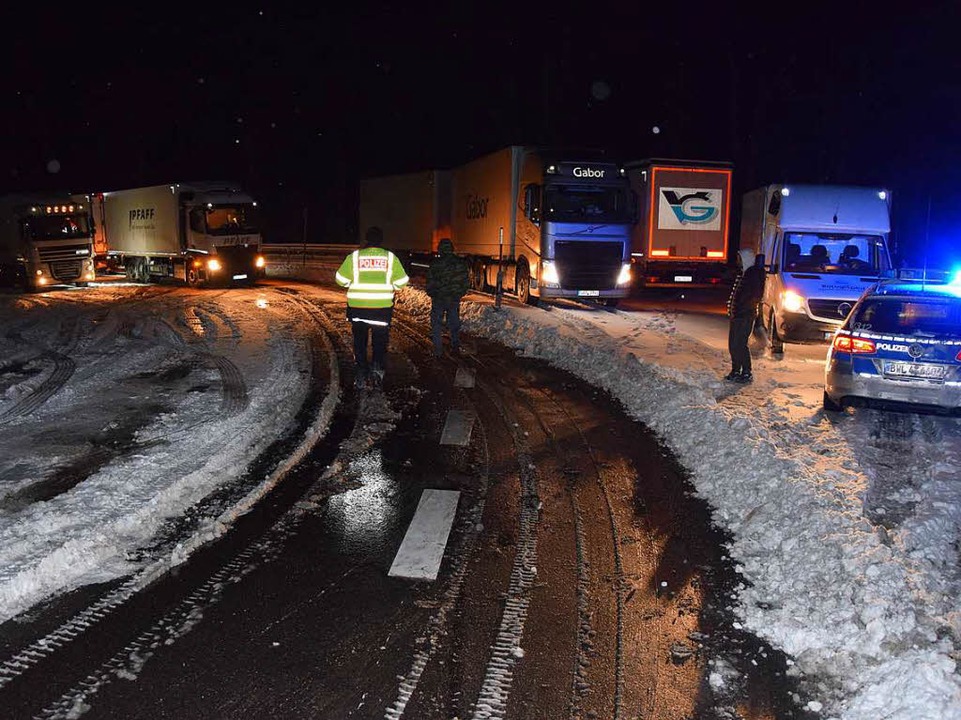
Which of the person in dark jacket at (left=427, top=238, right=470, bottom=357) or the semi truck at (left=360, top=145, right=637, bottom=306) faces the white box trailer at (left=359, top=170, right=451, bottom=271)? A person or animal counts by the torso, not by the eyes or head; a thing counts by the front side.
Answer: the person in dark jacket

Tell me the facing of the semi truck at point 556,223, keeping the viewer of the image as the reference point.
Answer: facing the viewer and to the right of the viewer

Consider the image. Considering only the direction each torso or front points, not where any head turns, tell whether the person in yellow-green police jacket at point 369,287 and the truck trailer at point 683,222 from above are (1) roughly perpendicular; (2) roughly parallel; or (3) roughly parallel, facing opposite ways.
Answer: roughly parallel

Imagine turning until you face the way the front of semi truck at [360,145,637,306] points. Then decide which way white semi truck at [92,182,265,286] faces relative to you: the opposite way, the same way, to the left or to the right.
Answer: the same way

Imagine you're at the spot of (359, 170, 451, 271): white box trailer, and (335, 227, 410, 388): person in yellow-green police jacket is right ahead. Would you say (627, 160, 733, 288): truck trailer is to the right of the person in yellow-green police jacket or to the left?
left

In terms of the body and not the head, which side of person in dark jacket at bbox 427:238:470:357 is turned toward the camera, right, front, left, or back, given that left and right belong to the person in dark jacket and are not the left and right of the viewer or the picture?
back

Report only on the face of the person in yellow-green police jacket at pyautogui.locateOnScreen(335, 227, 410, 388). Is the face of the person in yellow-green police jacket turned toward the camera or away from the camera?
away from the camera

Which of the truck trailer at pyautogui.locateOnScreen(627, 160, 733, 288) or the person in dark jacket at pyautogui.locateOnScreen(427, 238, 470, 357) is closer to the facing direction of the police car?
the truck trailer

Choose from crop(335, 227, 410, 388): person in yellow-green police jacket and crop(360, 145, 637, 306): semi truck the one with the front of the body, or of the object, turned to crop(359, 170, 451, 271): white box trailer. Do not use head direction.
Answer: the person in yellow-green police jacket

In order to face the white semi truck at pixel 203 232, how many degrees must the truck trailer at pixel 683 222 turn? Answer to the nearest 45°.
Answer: approximately 90° to its left

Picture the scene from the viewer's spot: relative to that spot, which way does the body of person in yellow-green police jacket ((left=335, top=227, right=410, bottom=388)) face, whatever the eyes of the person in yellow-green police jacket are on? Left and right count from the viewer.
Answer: facing away from the viewer

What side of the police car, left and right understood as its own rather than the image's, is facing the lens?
back

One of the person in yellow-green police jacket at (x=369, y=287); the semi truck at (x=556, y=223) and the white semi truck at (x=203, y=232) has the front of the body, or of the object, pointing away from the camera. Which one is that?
the person in yellow-green police jacket

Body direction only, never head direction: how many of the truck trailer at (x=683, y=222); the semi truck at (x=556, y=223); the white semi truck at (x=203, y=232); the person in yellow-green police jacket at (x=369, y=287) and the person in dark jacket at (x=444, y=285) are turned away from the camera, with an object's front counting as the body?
3
